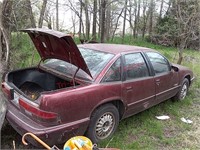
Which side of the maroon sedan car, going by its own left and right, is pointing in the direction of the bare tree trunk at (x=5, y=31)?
back

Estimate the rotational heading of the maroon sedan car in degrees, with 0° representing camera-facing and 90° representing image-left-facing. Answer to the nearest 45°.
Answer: approximately 225°

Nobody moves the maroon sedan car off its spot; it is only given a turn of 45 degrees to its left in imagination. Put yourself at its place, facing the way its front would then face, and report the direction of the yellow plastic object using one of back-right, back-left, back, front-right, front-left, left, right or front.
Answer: back
